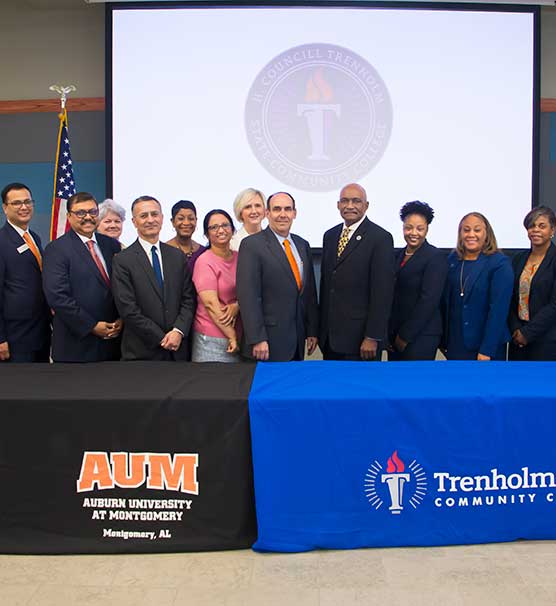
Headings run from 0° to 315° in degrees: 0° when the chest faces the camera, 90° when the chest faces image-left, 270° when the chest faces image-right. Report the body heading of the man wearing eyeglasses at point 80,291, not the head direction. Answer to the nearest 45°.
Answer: approximately 315°

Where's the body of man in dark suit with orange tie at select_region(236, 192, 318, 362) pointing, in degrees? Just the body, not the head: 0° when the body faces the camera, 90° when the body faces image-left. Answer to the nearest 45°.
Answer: approximately 315°
